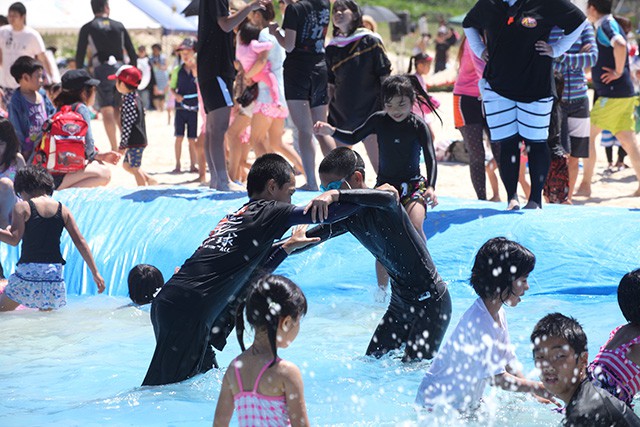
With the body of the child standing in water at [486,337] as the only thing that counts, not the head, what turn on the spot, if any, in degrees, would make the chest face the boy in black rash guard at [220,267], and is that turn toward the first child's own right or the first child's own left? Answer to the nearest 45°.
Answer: approximately 180°

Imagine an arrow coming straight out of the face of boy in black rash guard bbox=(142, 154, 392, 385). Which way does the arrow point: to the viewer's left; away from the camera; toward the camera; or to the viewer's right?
to the viewer's right

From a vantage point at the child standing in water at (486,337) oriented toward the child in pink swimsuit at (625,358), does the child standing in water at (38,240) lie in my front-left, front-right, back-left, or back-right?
back-left

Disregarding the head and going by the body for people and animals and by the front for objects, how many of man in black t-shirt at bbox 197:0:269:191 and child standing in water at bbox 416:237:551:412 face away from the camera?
0

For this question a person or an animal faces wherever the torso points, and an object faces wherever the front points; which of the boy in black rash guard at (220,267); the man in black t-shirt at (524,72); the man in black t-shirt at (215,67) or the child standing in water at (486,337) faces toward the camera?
the man in black t-shirt at (524,72)

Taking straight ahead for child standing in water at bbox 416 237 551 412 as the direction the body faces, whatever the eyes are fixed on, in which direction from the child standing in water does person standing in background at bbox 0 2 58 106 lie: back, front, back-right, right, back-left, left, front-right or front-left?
back-left

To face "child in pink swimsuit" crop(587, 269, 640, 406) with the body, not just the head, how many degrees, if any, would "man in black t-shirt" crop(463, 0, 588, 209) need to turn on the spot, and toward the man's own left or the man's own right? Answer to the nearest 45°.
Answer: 0° — they already face them

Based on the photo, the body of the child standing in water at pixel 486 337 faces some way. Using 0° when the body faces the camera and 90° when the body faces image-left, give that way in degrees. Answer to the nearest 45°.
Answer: approximately 270°

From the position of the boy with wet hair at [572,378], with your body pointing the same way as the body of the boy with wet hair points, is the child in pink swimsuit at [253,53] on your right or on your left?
on your right

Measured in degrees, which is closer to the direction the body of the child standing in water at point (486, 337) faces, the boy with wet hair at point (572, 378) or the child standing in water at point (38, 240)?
the boy with wet hair
